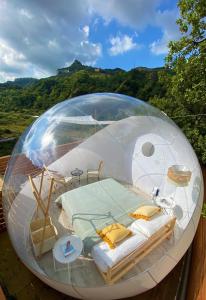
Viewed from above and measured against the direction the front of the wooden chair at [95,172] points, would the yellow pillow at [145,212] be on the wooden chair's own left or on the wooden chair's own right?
on the wooden chair's own left

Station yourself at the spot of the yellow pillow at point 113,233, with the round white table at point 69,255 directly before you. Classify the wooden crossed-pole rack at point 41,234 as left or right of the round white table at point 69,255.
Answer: right
